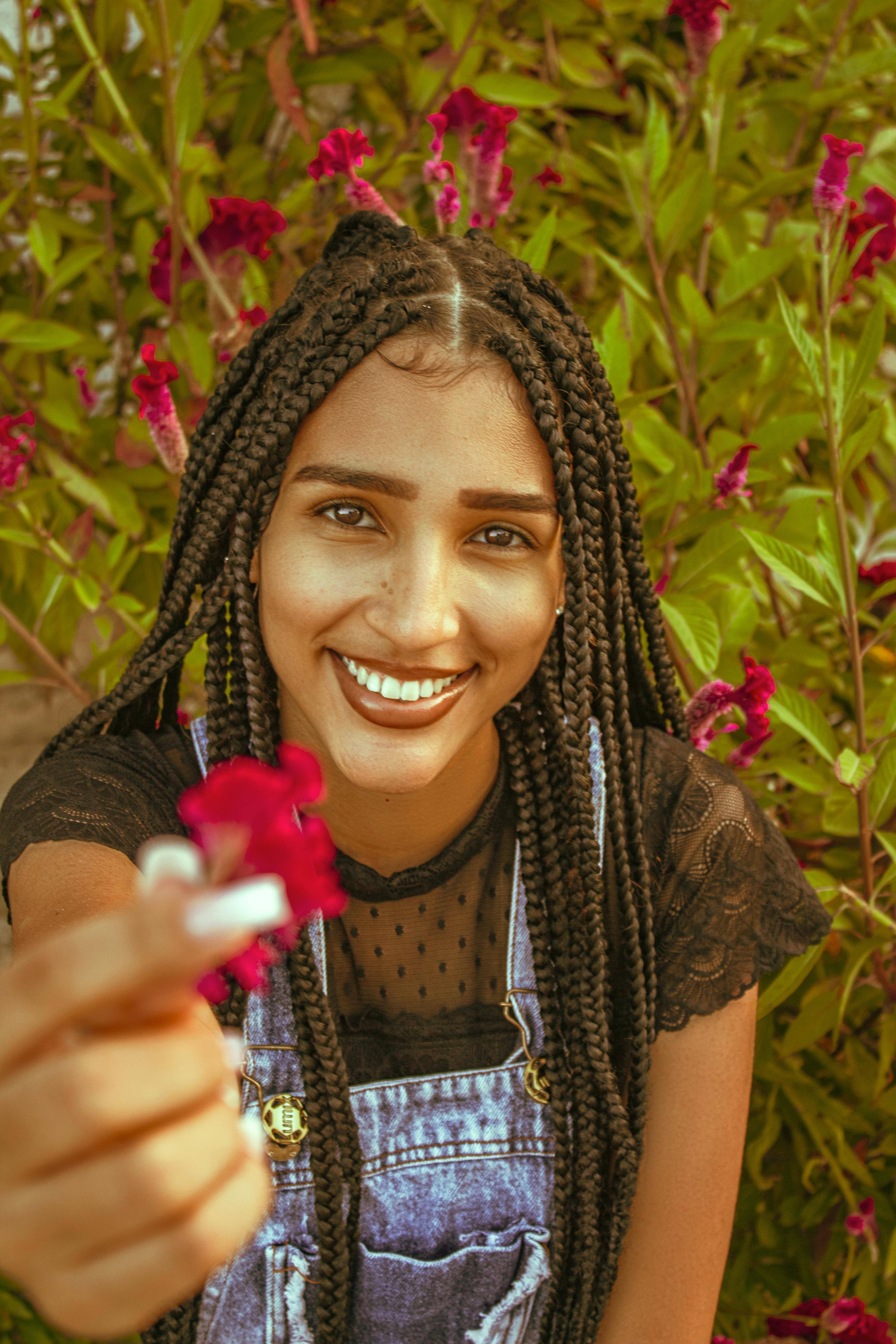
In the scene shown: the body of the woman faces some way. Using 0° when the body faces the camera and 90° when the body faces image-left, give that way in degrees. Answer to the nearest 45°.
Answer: approximately 0°

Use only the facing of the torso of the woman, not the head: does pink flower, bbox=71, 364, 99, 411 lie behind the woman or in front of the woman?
behind
